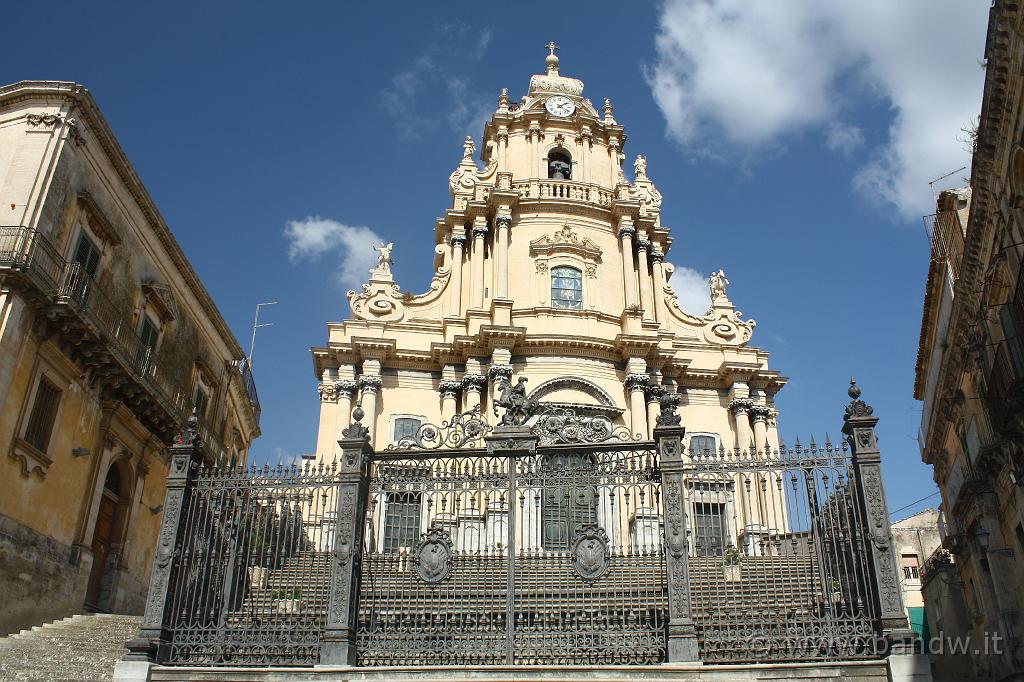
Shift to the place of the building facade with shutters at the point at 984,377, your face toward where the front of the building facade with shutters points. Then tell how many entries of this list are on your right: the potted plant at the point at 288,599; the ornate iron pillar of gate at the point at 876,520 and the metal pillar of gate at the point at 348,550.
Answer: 0

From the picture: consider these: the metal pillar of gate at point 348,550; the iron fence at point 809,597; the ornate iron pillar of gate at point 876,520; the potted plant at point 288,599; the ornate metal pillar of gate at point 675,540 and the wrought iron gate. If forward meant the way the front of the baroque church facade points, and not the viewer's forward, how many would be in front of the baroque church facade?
6

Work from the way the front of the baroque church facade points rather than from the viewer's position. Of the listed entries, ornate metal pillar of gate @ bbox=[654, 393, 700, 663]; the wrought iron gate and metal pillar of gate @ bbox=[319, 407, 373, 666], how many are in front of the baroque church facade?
3

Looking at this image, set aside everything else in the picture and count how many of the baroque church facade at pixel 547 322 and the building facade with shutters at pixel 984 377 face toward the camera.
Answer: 1

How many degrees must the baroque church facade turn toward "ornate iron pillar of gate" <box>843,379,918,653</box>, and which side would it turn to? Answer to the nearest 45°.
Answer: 0° — it already faces it

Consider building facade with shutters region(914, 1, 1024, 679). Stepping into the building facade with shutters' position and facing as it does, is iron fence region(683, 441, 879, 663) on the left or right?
on its left

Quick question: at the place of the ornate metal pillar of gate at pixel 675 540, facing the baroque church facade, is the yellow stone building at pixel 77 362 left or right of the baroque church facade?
left

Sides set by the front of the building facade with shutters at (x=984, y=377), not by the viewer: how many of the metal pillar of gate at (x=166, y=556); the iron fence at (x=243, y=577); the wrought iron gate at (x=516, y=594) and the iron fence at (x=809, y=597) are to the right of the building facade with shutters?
0

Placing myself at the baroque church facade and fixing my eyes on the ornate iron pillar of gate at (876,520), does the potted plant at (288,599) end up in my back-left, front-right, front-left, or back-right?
front-right

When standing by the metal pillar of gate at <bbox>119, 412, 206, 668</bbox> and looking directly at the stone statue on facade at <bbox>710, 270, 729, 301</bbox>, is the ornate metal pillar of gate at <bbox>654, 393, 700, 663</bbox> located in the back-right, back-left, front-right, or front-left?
front-right

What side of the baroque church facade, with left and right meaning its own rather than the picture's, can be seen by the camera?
front

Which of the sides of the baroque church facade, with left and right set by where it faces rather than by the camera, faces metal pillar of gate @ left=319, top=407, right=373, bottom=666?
front
